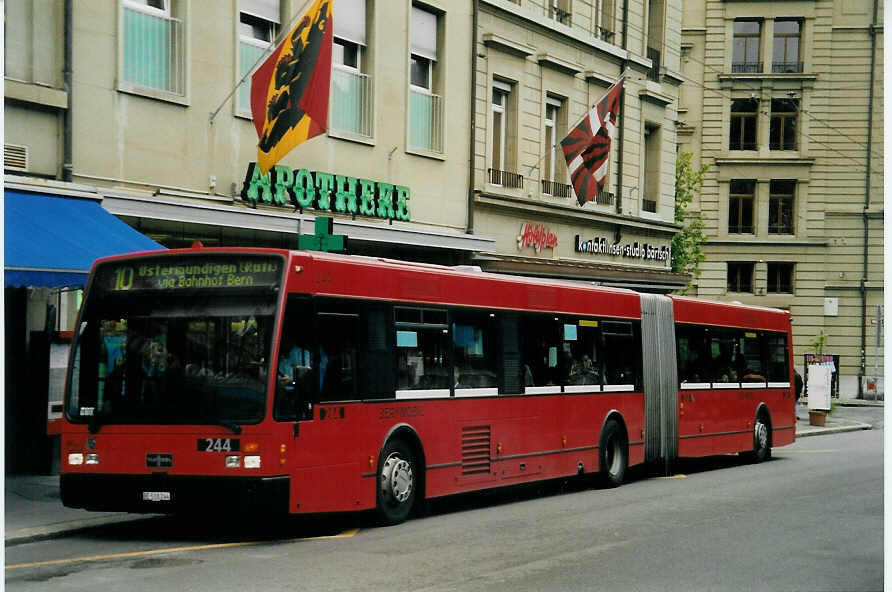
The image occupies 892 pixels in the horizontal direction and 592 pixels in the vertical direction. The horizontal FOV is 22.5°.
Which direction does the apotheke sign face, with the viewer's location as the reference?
facing the viewer and to the right of the viewer

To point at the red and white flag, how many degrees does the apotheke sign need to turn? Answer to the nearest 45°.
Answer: approximately 90° to its left

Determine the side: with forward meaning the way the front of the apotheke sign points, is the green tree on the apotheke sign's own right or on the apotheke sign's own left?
on the apotheke sign's own left

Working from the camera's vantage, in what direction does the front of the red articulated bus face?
facing the viewer and to the left of the viewer

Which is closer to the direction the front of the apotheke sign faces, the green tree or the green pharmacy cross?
the green pharmacy cross

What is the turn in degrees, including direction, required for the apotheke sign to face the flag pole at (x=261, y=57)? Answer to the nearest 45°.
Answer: approximately 45° to its right

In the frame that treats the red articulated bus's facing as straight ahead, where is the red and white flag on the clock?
The red and white flag is roughly at 5 o'clock from the red articulated bus.

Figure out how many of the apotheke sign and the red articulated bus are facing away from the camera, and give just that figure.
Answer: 0

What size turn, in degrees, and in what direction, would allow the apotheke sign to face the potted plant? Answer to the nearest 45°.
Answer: approximately 90° to its left

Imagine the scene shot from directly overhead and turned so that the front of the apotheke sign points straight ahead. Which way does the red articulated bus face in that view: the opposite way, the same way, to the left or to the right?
to the right

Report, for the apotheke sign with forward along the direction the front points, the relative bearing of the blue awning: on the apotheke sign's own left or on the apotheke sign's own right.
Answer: on the apotheke sign's own right
